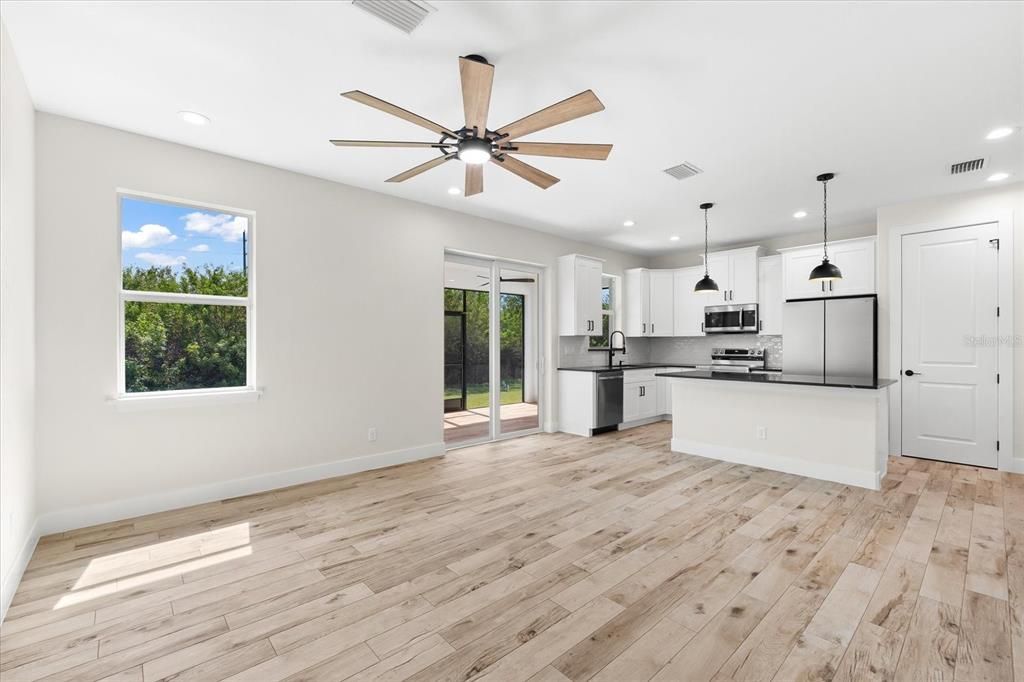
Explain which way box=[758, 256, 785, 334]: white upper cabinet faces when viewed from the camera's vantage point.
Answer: facing the viewer

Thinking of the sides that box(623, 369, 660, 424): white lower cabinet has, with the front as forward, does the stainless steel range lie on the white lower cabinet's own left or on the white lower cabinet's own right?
on the white lower cabinet's own left

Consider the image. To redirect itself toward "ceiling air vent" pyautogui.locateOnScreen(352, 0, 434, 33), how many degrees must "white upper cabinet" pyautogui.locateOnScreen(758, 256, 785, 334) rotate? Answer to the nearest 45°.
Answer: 0° — it already faces it

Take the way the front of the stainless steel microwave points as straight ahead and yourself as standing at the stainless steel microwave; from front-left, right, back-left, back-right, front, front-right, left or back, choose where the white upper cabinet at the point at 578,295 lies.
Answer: front-right

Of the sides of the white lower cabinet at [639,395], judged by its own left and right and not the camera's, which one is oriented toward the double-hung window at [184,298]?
right

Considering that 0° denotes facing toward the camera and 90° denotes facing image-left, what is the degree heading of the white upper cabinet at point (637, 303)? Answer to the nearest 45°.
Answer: approximately 315°

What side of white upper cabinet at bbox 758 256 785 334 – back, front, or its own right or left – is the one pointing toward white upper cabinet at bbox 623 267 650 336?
right

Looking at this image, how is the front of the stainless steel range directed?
toward the camera

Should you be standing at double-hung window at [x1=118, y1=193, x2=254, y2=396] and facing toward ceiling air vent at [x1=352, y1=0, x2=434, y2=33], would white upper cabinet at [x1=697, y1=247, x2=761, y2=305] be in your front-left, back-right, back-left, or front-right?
front-left

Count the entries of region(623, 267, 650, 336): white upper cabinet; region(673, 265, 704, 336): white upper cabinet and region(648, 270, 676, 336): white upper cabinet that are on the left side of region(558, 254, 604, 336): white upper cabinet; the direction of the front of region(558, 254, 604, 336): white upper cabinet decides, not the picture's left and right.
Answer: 3

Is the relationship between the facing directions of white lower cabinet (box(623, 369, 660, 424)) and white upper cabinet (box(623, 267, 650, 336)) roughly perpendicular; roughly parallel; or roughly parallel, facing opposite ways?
roughly parallel

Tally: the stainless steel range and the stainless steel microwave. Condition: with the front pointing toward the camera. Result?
2

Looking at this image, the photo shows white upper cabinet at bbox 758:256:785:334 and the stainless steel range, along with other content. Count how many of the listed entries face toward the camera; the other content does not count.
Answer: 2

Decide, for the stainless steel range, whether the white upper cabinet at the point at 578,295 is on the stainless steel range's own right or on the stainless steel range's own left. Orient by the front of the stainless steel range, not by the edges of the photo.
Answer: on the stainless steel range's own right

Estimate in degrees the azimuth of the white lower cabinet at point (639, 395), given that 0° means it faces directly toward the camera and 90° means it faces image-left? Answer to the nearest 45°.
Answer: approximately 315°

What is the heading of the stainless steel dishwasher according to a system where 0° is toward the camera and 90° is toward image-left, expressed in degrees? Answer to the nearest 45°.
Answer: approximately 315°
